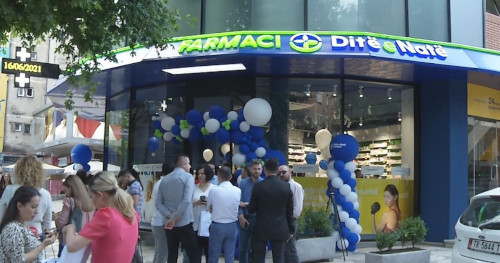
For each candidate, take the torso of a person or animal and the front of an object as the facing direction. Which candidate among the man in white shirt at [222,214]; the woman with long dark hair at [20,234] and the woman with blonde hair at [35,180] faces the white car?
the woman with long dark hair

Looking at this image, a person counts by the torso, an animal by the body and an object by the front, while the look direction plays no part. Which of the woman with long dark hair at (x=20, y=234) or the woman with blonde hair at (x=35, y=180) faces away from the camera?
the woman with blonde hair

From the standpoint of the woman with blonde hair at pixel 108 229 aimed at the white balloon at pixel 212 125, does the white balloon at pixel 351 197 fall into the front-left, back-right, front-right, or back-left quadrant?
front-right

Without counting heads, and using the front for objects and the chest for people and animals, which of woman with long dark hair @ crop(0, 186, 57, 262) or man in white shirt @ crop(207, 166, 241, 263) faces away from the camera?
the man in white shirt

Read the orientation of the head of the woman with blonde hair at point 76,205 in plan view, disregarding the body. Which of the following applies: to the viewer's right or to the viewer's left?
to the viewer's left

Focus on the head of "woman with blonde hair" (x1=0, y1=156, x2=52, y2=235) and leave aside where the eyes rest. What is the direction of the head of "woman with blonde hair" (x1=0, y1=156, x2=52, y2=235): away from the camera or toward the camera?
away from the camera

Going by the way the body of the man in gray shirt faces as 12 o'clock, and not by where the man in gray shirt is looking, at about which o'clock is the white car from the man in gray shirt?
The white car is roughly at 2 o'clock from the man in gray shirt.

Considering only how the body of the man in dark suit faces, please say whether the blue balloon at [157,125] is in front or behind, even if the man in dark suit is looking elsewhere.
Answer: in front

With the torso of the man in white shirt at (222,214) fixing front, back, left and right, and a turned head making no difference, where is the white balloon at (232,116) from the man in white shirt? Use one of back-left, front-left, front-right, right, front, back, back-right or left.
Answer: front

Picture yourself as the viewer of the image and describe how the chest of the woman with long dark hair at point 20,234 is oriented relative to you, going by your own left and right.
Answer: facing to the right of the viewer

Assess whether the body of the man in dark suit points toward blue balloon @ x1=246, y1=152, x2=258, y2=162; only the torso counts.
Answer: yes

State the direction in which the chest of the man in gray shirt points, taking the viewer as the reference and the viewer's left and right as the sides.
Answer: facing away from the viewer and to the right of the viewer

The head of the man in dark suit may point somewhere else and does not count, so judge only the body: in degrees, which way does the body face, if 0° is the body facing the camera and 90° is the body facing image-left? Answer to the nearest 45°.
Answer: approximately 180°

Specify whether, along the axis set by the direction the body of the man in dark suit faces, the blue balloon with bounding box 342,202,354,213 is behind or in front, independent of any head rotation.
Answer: in front

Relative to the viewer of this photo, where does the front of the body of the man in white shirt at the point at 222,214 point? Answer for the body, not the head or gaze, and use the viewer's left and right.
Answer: facing away from the viewer

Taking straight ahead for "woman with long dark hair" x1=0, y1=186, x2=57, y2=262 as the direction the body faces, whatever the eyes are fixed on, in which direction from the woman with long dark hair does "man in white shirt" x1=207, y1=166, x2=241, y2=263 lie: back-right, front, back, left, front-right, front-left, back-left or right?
front-left

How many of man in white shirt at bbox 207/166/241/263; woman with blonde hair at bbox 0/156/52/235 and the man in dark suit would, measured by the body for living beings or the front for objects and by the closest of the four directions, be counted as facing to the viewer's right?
0

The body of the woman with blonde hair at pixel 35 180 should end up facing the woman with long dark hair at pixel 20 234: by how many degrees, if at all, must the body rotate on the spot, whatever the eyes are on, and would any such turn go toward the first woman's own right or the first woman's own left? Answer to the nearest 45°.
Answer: approximately 180°

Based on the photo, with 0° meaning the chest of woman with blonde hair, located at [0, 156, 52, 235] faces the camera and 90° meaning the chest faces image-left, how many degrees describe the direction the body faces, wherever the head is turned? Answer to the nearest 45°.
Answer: approximately 180°

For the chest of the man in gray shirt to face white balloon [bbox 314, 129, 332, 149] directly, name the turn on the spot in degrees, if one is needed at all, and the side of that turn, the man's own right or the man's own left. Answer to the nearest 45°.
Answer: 0° — they already face it
